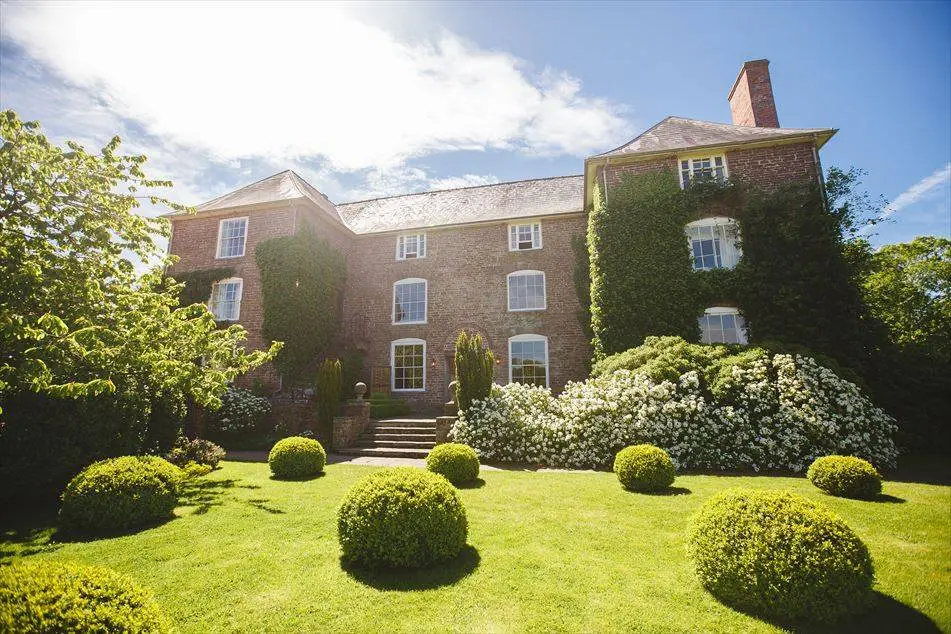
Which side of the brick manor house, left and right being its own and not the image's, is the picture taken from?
front

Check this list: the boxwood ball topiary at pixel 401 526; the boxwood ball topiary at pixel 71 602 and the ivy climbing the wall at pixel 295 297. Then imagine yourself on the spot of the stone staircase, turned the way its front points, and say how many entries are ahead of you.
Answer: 2

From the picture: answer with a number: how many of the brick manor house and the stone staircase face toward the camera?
2

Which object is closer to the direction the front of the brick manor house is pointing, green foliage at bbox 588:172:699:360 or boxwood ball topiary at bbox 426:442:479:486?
the boxwood ball topiary

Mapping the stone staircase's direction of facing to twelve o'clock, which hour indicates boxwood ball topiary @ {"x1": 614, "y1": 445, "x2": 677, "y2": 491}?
The boxwood ball topiary is roughly at 11 o'clock from the stone staircase.

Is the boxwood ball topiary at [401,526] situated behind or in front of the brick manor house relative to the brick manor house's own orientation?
in front

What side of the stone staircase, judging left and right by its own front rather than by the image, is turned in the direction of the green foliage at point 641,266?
left

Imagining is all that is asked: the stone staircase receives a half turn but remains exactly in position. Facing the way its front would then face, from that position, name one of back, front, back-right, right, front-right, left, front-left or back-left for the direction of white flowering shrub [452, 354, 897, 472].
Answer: back-right

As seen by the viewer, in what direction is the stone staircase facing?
toward the camera

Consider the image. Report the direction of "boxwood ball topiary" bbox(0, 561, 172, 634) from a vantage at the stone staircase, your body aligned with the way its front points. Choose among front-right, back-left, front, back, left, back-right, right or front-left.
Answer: front

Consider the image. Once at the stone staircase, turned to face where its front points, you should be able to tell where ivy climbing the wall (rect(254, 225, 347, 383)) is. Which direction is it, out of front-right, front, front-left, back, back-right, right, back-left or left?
back-right

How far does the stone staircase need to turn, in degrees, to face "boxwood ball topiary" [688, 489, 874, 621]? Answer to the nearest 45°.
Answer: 0° — it already faces it

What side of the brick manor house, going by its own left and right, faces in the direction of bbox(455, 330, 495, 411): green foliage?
front
